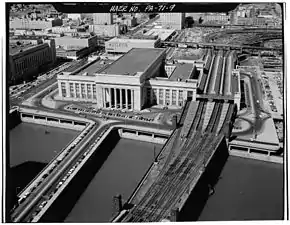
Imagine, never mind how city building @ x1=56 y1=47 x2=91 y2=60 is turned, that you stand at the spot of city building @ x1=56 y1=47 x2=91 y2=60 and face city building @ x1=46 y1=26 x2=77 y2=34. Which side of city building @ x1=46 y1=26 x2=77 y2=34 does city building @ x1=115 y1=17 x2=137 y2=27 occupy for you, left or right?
right

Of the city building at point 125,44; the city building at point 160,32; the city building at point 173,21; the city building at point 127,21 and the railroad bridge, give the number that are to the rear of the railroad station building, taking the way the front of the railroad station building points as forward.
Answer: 4

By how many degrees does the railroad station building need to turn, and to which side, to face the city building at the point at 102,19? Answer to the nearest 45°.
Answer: approximately 180°

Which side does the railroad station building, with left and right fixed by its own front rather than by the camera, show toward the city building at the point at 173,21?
back

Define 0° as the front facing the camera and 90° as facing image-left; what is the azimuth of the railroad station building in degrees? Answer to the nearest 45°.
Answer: approximately 0°

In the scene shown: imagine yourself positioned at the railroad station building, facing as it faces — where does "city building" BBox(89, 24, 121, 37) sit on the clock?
The city building is roughly at 6 o'clock from the railroad station building.

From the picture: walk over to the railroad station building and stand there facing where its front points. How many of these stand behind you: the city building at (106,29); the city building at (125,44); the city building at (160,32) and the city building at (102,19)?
4

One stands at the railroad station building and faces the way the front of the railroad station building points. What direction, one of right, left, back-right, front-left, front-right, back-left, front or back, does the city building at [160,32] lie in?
back

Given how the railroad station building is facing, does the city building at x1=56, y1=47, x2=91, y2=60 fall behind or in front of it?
behind

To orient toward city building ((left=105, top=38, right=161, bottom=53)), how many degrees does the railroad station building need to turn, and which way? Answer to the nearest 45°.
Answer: approximately 180°

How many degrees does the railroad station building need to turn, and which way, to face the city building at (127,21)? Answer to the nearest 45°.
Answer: approximately 180°

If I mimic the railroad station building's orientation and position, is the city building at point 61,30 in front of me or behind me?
behind

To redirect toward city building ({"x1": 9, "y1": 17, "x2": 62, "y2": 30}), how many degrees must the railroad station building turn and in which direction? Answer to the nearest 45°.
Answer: approximately 135° to its right

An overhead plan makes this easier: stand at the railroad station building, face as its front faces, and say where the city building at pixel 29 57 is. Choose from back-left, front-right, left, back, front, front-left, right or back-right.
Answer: back-right
